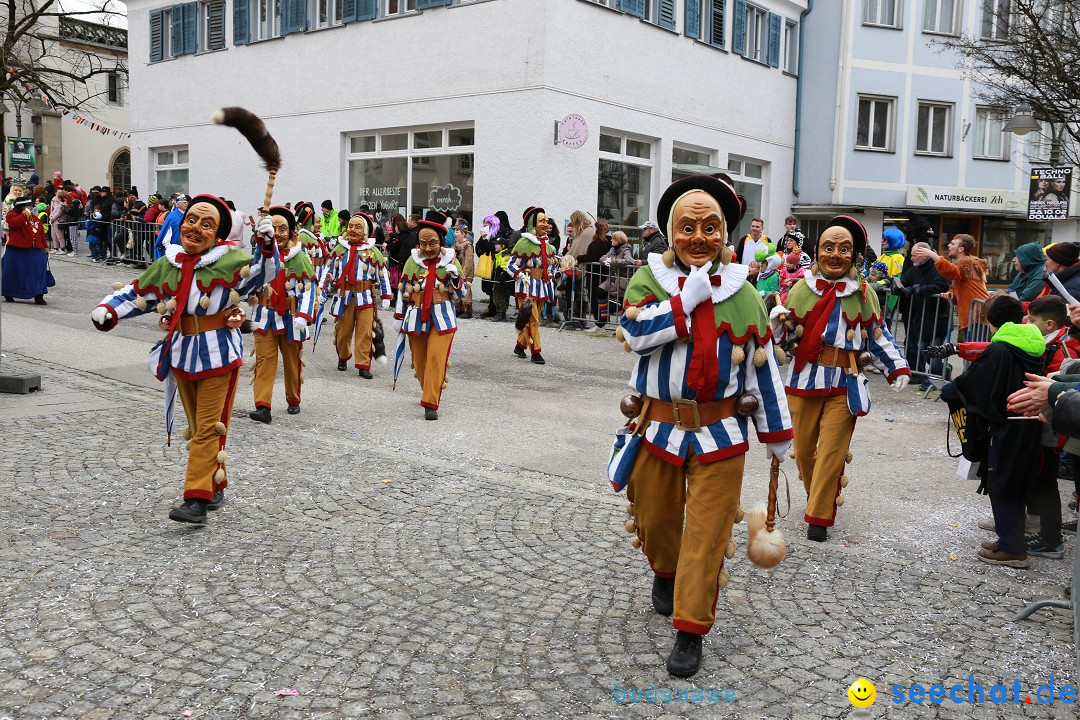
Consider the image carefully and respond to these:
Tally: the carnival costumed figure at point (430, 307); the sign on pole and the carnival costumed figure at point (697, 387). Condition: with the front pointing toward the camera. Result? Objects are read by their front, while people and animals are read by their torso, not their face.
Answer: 3

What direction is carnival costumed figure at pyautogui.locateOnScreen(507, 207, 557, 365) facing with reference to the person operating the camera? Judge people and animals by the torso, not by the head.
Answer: facing the viewer and to the right of the viewer

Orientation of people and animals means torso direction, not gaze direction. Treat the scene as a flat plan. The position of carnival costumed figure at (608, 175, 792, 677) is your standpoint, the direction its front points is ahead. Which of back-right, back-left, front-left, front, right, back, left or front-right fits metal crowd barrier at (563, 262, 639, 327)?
back

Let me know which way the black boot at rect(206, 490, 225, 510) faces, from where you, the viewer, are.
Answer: facing the viewer and to the left of the viewer

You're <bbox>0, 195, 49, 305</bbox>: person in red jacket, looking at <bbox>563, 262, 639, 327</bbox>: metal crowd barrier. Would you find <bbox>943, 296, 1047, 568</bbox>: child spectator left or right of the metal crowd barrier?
right

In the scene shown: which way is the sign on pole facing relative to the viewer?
toward the camera

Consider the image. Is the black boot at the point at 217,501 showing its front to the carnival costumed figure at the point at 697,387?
no

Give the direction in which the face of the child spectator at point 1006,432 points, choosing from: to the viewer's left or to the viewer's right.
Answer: to the viewer's left

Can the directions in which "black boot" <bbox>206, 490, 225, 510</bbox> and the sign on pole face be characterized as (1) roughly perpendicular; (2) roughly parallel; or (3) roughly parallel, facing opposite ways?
roughly parallel

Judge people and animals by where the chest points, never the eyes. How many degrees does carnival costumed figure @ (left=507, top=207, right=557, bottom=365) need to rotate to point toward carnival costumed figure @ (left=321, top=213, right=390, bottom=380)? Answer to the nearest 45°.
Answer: approximately 90° to its right

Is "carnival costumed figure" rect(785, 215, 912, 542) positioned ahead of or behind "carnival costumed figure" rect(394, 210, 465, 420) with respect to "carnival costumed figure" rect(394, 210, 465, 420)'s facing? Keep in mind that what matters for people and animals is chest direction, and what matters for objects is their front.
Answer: ahead

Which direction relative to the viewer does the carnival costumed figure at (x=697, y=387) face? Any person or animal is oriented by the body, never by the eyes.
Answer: toward the camera

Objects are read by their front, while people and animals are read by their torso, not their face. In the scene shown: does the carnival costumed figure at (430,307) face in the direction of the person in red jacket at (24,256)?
no

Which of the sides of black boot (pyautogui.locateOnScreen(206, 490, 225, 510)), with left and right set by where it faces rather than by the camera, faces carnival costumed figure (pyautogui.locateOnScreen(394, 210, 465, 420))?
back

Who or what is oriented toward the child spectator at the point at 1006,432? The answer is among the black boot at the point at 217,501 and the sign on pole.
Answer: the sign on pole

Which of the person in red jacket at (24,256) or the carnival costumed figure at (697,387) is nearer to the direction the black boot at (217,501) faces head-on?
the carnival costumed figure

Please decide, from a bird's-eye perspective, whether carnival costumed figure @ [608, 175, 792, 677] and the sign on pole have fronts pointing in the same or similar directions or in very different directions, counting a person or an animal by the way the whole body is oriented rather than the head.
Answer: same or similar directions
